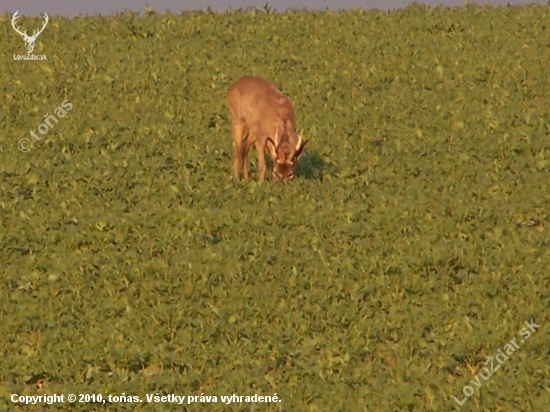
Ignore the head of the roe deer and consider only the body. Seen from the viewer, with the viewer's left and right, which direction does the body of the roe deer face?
facing the viewer and to the right of the viewer
